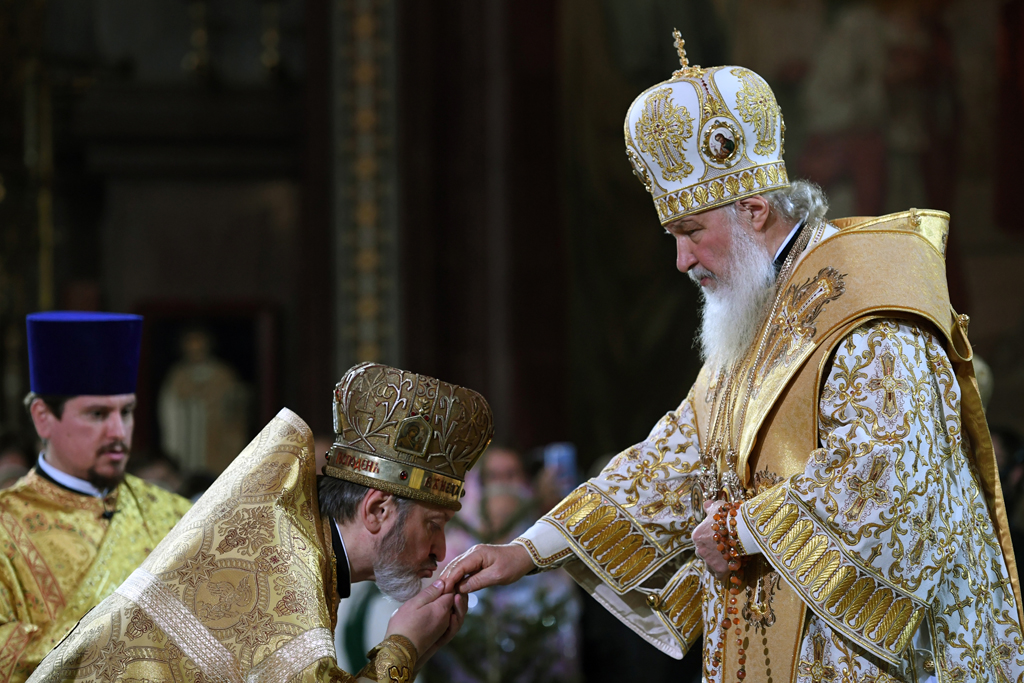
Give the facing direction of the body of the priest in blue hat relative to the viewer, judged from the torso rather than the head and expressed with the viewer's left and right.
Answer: facing the viewer and to the right of the viewer

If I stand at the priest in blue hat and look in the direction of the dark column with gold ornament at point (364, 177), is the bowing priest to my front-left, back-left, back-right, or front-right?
back-right

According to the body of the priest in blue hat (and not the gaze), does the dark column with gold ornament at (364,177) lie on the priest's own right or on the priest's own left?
on the priest's own left

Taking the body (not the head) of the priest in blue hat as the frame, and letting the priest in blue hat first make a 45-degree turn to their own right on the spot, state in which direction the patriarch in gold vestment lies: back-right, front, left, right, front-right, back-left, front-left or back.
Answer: front-left

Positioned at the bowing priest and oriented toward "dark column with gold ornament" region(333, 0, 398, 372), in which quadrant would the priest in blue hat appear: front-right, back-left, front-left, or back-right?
front-left

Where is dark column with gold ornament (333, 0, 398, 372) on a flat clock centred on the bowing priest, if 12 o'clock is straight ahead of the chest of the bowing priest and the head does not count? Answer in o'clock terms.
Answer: The dark column with gold ornament is roughly at 9 o'clock from the bowing priest.

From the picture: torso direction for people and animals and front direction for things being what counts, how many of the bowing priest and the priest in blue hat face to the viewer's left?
0

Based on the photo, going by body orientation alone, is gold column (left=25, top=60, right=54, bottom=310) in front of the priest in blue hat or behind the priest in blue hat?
behind

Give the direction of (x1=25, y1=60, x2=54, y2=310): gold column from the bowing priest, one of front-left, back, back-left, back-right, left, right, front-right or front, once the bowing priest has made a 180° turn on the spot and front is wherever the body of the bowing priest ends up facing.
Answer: right

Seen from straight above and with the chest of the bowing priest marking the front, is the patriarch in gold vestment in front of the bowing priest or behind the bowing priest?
in front

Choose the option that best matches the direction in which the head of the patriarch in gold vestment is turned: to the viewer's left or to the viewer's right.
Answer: to the viewer's left

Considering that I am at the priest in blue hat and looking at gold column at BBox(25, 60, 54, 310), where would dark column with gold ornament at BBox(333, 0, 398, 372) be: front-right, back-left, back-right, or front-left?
front-right

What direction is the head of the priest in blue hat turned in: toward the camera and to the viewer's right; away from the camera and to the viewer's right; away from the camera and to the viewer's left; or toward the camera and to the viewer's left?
toward the camera and to the viewer's right

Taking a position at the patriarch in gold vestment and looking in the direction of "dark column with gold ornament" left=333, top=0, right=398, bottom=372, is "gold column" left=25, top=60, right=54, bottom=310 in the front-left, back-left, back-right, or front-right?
front-left

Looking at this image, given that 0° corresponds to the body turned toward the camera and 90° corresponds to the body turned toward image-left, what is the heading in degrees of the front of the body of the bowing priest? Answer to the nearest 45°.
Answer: approximately 270°
